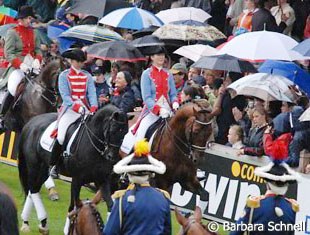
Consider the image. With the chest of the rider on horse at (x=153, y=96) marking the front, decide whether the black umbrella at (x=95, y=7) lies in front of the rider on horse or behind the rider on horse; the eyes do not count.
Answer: behind

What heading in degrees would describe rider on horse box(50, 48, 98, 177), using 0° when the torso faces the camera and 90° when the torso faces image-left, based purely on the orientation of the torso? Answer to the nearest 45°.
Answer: approximately 315°

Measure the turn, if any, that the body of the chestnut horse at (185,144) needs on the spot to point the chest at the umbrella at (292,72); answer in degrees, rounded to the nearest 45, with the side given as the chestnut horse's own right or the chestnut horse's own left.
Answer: approximately 90° to the chestnut horse's own left

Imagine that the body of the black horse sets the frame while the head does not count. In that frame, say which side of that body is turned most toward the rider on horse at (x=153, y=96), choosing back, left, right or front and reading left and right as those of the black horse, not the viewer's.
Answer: left

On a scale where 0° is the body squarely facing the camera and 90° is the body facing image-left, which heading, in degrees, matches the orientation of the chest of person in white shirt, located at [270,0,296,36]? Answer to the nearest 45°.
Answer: approximately 45°

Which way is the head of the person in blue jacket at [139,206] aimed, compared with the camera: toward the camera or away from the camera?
away from the camera

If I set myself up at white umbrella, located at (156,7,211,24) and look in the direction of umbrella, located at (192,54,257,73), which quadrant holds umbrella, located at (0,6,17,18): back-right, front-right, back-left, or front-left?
back-right

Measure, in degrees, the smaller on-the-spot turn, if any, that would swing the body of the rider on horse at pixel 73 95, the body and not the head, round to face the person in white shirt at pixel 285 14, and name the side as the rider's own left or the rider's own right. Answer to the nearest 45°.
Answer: approximately 90° to the rider's own left
